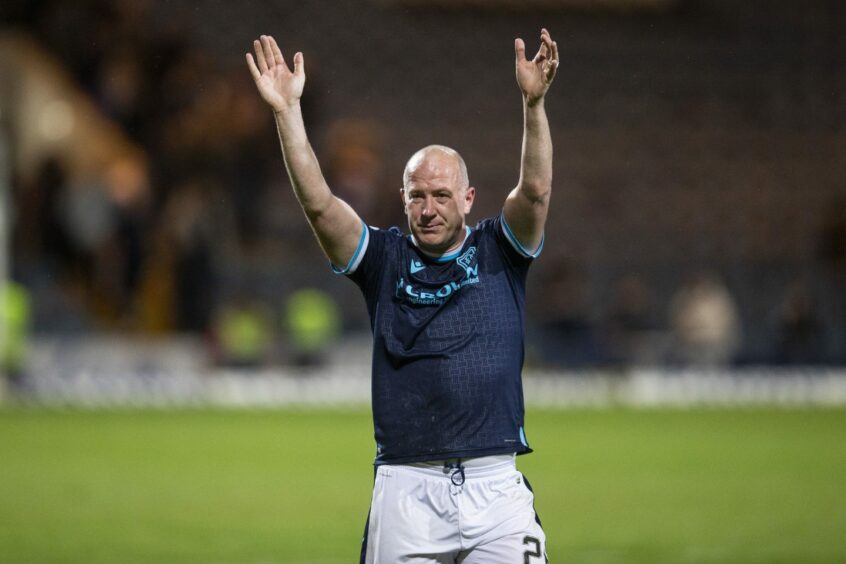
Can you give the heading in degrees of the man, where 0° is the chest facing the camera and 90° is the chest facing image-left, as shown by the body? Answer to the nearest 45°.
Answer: approximately 0°

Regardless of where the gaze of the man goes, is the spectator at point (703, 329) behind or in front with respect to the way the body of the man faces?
behind
